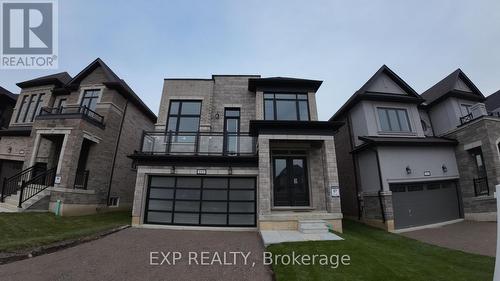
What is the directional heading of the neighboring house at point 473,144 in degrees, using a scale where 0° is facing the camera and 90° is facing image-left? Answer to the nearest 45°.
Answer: approximately 315°

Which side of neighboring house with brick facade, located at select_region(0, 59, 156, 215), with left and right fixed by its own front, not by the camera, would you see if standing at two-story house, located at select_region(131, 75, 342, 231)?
left

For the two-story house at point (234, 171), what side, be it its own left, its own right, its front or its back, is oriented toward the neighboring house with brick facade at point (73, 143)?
right

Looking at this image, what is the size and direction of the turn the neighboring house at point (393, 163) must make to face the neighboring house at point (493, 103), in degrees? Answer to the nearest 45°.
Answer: approximately 90° to its left

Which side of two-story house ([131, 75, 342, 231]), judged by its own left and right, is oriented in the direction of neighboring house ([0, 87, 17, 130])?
right
